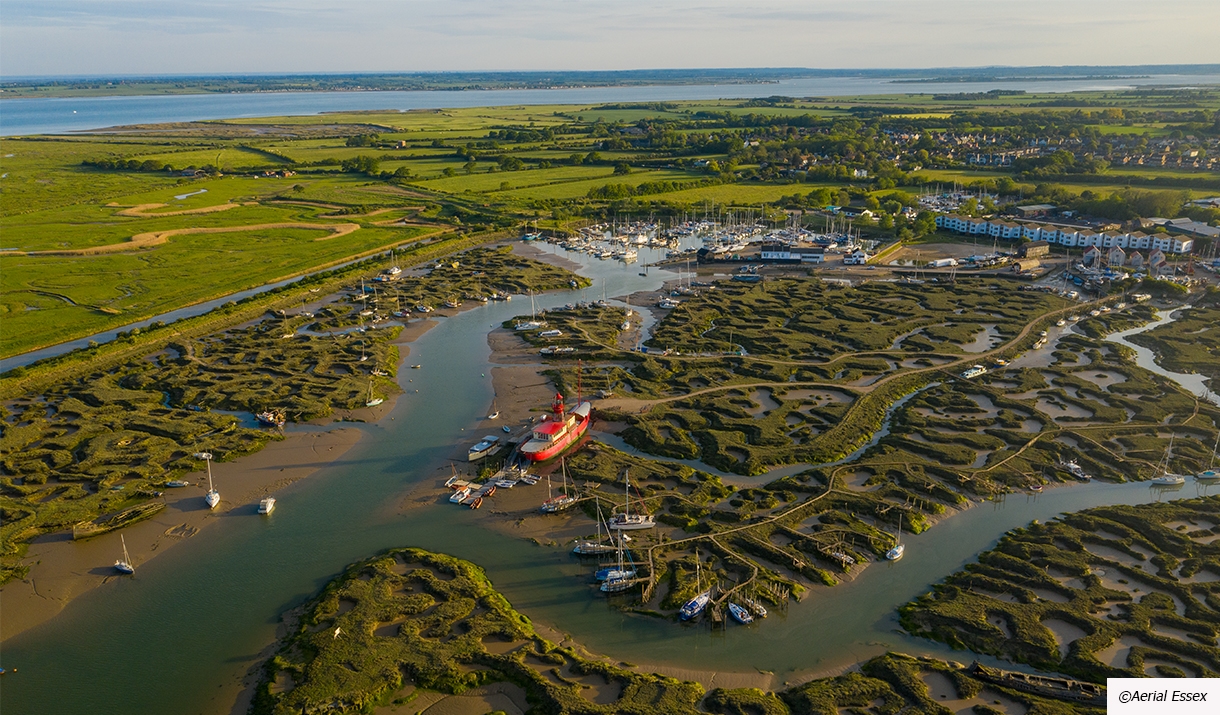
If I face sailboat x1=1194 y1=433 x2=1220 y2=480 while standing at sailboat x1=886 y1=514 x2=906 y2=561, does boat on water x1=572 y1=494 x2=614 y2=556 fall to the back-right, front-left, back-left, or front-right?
back-left

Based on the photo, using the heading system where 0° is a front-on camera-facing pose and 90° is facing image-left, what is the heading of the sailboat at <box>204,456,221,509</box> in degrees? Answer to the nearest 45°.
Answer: approximately 0°

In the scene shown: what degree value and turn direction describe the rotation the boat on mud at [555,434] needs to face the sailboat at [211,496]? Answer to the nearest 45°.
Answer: approximately 135° to its left

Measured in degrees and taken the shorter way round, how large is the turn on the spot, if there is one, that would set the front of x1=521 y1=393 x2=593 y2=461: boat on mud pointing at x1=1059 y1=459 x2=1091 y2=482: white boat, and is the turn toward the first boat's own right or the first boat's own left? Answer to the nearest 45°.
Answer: approximately 45° to the first boat's own right

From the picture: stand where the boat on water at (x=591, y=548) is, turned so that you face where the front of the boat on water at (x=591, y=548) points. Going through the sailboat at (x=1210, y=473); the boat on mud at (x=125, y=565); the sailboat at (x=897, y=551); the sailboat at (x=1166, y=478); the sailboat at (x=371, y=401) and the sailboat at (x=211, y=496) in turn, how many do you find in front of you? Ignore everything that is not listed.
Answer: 3
